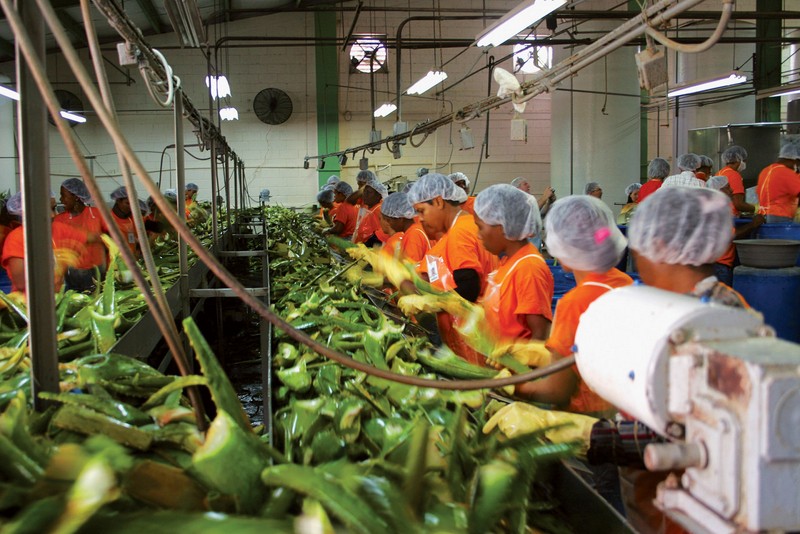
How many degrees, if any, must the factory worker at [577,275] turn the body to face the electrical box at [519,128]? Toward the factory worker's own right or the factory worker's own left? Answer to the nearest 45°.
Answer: approximately 45° to the factory worker's own right

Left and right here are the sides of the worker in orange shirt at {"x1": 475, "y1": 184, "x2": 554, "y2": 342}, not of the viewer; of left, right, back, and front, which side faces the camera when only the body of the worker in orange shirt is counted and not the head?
left

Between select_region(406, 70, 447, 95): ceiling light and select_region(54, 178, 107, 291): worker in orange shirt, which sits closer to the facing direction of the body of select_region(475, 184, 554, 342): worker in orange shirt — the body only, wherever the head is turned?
the worker in orange shirt

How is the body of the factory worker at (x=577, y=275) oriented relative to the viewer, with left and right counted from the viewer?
facing away from the viewer and to the left of the viewer

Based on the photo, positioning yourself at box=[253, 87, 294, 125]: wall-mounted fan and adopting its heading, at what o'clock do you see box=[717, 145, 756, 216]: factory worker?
The factory worker is roughly at 11 o'clock from the wall-mounted fan.

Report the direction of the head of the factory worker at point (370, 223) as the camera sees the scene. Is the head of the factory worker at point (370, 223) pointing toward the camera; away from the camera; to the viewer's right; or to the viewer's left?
to the viewer's left

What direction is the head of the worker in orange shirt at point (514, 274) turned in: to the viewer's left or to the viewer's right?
to the viewer's left

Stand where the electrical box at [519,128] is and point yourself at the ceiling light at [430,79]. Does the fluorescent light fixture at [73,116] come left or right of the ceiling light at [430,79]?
left

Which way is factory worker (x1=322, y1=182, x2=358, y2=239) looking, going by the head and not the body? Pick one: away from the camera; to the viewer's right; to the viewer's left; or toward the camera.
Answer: to the viewer's left

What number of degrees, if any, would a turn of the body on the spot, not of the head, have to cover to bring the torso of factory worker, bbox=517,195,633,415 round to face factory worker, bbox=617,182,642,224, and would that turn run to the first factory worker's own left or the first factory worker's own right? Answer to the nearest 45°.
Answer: approximately 45° to the first factory worker's own right

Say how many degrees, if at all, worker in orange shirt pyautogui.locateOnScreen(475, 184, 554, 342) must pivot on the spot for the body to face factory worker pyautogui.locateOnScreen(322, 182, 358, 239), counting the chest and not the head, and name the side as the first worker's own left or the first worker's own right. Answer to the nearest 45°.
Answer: approximately 90° to the first worker's own right

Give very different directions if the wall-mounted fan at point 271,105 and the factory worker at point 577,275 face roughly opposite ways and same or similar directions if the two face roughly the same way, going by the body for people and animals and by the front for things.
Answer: very different directions
